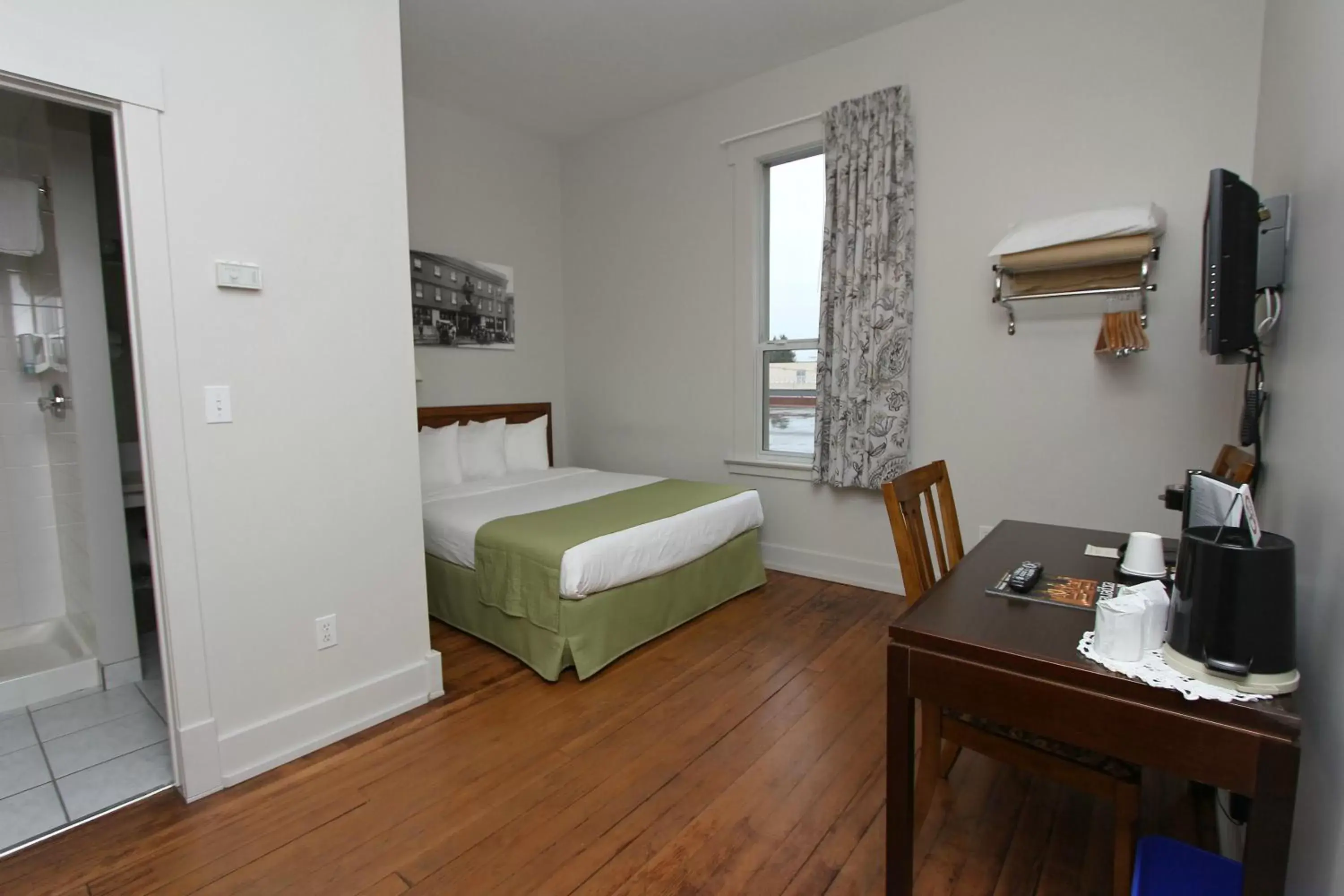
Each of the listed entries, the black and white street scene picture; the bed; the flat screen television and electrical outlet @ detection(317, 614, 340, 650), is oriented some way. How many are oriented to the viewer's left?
1

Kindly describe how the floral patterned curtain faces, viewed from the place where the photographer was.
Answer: facing the viewer and to the left of the viewer

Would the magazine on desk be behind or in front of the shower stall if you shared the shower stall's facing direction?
in front

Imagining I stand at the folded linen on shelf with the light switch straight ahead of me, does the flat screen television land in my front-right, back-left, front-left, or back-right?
front-left

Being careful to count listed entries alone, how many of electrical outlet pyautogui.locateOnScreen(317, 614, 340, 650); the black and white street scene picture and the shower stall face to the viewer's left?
0

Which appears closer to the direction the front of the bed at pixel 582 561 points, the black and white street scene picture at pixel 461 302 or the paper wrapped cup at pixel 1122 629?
the paper wrapped cup

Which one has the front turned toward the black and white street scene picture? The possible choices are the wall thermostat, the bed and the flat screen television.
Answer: the flat screen television

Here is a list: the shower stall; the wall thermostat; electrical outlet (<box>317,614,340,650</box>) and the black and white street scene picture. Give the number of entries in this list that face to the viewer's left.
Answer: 0

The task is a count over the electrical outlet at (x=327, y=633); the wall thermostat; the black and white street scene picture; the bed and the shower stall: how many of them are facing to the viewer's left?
0

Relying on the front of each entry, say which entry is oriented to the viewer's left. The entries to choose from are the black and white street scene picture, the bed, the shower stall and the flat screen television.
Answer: the flat screen television

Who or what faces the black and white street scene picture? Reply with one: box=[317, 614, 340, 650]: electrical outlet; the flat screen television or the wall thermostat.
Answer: the flat screen television

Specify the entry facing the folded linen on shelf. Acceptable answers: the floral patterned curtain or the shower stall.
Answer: the shower stall

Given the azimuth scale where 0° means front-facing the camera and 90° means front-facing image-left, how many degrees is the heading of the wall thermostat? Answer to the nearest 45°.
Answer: approximately 315°

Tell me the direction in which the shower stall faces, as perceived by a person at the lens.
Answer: facing the viewer and to the right of the viewer

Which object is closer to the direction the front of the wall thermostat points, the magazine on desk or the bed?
the magazine on desk

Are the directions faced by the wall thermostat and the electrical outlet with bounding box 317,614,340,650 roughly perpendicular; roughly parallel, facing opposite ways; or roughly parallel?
roughly parallel

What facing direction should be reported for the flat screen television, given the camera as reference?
facing to the left of the viewer

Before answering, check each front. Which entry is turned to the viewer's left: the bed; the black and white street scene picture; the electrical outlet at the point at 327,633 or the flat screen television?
the flat screen television

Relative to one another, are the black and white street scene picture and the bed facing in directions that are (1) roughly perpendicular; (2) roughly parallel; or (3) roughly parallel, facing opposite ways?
roughly parallel
